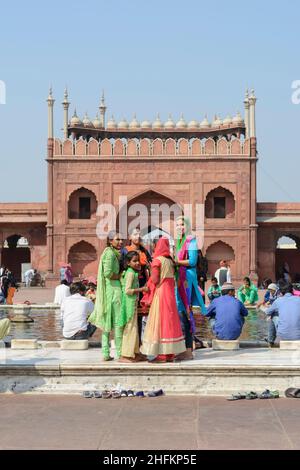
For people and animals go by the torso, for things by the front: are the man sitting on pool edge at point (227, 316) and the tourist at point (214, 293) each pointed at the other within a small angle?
yes

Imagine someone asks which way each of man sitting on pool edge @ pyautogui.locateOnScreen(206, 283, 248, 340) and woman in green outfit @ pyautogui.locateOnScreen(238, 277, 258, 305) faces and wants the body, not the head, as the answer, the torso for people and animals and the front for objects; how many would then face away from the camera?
1

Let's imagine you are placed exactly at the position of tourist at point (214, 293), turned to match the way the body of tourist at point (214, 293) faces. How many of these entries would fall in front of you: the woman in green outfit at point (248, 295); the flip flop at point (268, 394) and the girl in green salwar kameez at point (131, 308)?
2

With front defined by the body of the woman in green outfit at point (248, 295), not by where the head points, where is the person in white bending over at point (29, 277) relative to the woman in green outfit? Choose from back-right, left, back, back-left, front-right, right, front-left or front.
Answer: back-right

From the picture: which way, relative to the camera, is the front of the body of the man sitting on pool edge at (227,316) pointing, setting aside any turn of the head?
away from the camera

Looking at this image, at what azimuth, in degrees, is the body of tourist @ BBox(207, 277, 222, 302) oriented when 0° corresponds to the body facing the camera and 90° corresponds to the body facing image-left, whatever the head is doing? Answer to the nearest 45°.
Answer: approximately 0°

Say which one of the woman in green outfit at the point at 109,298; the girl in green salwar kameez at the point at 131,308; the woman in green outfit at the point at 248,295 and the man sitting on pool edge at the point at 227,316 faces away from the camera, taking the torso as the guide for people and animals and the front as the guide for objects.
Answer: the man sitting on pool edge

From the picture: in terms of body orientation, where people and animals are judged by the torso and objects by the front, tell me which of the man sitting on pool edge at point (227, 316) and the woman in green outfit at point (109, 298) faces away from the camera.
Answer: the man sitting on pool edge

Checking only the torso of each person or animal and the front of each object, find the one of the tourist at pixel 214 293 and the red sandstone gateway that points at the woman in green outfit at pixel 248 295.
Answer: the red sandstone gateway
